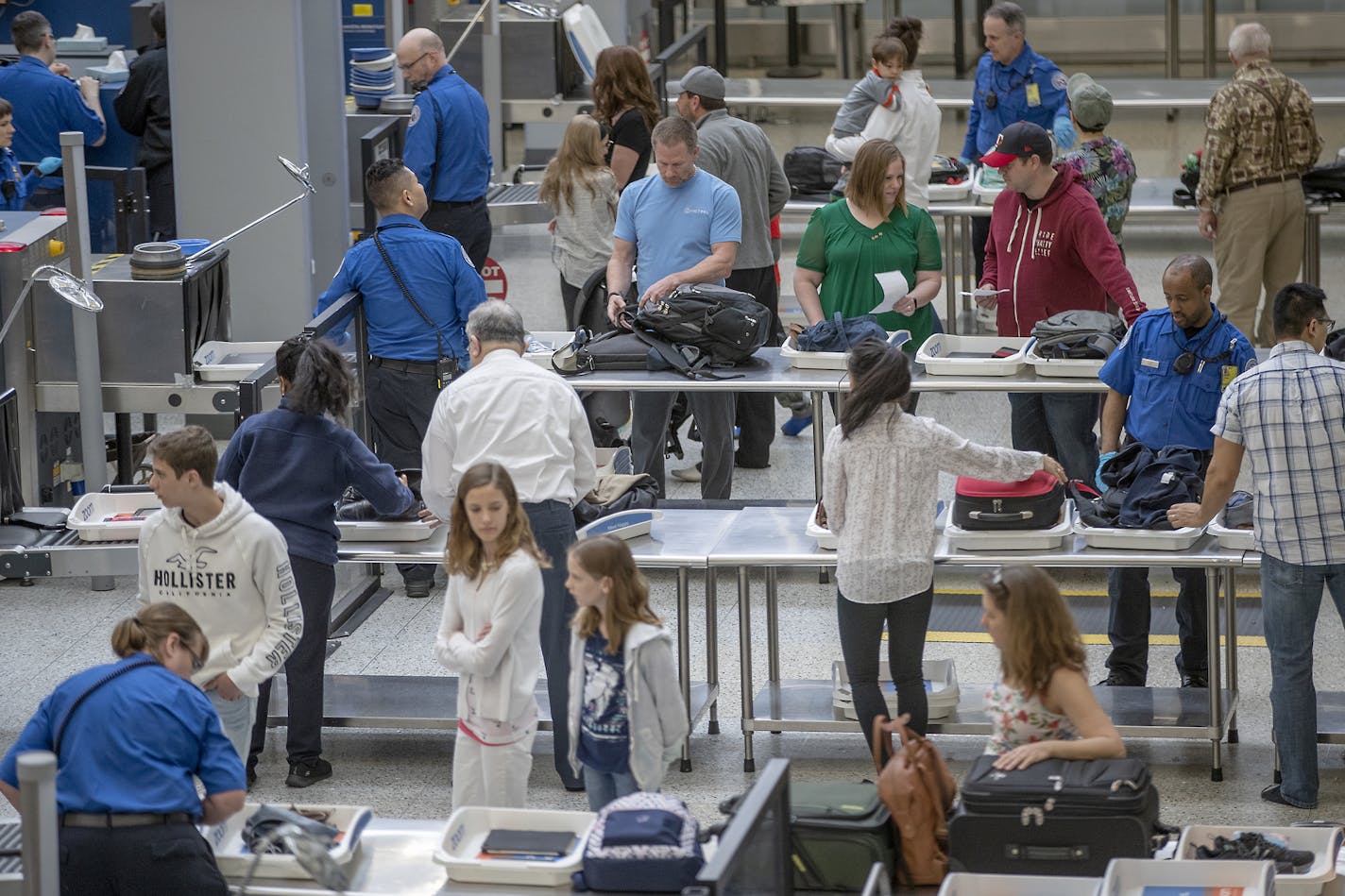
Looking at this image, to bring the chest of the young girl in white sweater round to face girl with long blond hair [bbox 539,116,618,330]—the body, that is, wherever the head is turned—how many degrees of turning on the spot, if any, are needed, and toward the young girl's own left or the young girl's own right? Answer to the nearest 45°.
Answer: approximately 135° to the young girl's own right

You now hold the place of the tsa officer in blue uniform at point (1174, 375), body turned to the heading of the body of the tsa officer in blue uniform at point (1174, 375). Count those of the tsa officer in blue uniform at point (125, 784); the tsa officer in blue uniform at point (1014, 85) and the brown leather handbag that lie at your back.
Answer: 1

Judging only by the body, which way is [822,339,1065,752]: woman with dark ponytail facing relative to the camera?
away from the camera

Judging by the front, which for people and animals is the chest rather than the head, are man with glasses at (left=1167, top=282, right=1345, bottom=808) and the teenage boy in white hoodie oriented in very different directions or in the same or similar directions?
very different directions

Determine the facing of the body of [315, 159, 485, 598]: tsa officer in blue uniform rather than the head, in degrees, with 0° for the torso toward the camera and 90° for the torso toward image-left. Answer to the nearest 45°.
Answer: approximately 180°

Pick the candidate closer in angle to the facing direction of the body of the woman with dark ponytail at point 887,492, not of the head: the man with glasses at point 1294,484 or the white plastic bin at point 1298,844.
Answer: the man with glasses

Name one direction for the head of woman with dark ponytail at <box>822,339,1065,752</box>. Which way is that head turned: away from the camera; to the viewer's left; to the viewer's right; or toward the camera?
away from the camera

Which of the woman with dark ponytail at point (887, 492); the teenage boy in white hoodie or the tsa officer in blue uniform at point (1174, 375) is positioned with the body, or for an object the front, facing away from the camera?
the woman with dark ponytail

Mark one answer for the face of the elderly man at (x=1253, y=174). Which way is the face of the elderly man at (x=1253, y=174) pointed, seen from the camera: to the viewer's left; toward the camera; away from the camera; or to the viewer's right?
away from the camera
